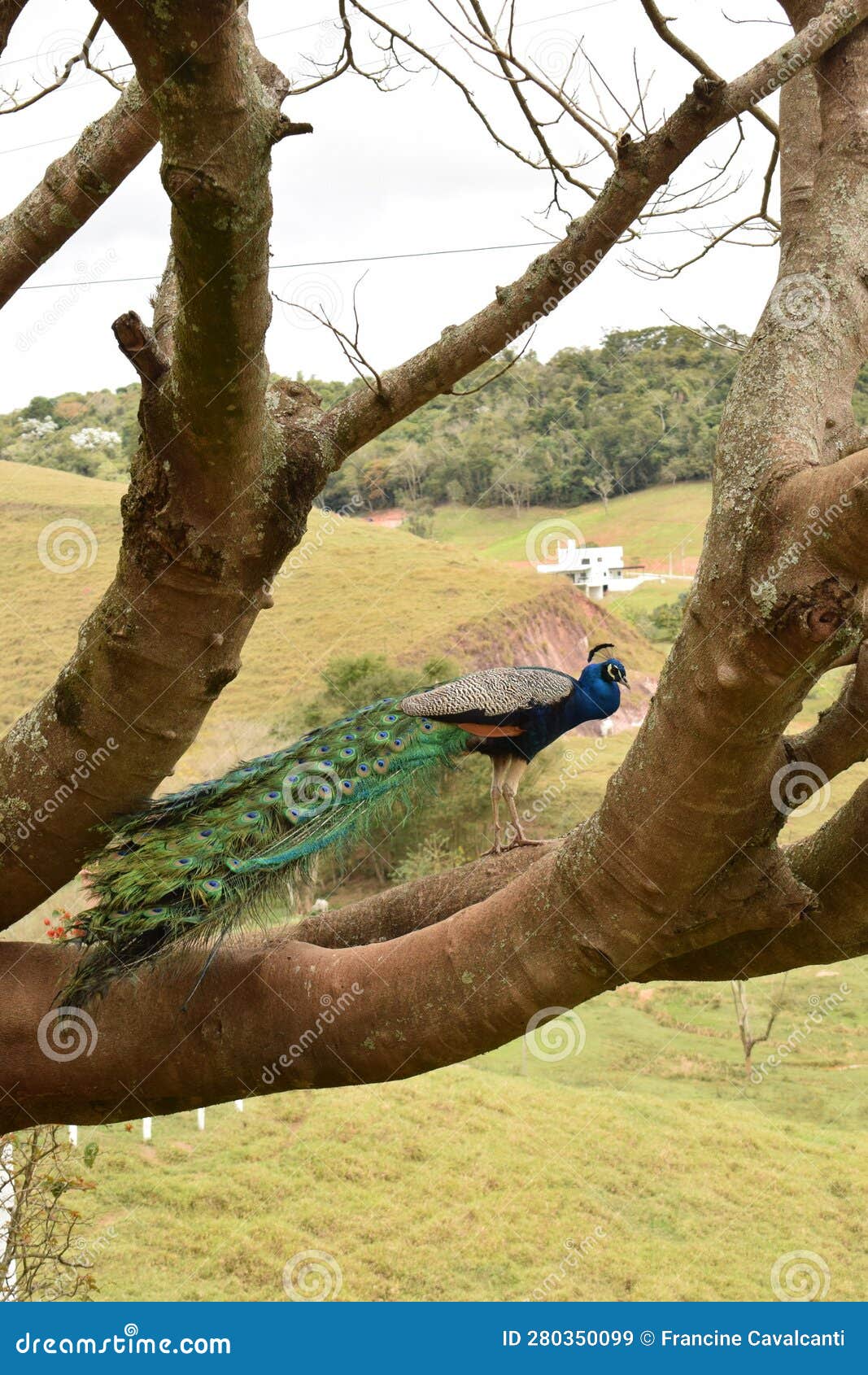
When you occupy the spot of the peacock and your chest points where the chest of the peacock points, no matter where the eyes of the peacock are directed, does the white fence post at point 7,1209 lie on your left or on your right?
on your left

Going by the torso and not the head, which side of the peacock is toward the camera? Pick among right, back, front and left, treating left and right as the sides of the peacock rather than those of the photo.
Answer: right

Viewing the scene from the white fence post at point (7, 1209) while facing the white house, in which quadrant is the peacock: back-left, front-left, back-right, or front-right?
back-right

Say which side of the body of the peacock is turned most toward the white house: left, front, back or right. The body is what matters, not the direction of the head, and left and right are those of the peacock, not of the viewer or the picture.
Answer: left
